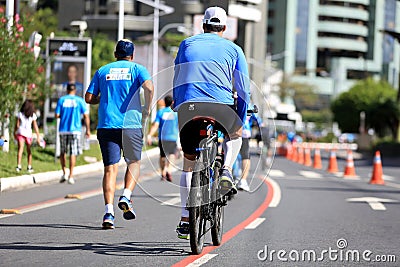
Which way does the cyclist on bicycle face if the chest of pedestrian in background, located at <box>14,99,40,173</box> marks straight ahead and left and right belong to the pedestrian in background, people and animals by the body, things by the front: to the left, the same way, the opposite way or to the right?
the same way

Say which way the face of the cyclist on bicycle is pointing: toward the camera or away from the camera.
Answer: away from the camera

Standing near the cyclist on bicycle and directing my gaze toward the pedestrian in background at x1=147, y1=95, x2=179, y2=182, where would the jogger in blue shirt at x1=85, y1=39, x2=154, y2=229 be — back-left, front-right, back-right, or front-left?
front-left

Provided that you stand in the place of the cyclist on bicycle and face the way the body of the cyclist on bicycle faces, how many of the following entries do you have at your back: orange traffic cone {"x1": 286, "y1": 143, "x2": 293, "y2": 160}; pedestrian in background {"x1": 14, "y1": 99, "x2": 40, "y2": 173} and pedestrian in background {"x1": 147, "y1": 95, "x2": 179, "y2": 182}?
0

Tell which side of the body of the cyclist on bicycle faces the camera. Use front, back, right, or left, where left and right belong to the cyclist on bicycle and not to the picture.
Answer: back

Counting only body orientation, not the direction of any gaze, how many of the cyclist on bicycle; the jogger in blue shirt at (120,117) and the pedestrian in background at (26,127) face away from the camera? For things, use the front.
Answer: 3

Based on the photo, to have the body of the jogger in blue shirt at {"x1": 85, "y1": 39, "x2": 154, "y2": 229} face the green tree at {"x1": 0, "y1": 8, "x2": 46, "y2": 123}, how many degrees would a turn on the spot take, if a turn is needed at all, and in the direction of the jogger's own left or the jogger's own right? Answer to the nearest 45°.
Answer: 0° — they already face it

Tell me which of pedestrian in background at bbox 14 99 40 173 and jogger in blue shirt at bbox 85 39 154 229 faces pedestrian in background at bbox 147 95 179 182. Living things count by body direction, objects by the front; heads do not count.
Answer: the jogger in blue shirt

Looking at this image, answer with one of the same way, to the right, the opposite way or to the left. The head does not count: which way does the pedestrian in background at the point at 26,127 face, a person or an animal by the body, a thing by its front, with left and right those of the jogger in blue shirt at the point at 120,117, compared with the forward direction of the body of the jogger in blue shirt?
the same way

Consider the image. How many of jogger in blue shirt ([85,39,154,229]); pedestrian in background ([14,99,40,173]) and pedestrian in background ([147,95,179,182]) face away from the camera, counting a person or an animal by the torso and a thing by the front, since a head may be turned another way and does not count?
3

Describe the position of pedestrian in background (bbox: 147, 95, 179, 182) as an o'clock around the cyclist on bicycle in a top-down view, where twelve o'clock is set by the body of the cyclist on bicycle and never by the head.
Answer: The pedestrian in background is roughly at 12 o'clock from the cyclist on bicycle.

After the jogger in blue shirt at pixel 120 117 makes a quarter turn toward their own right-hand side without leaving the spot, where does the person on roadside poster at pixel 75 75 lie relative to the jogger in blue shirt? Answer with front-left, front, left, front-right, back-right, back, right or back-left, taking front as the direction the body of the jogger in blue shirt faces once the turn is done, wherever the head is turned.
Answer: left

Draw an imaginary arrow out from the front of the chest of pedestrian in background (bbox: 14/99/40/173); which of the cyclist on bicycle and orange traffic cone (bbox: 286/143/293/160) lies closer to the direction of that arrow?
the orange traffic cone

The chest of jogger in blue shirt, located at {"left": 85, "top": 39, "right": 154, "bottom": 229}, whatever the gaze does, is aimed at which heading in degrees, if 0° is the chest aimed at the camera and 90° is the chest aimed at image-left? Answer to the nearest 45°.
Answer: approximately 180°

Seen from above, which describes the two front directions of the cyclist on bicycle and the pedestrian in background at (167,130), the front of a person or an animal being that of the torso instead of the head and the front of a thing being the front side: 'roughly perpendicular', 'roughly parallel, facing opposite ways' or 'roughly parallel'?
roughly parallel

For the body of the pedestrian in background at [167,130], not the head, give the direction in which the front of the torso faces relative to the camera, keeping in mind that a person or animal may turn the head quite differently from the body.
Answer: away from the camera

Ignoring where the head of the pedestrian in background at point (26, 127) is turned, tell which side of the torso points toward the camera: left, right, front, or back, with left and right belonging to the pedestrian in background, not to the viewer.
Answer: back
